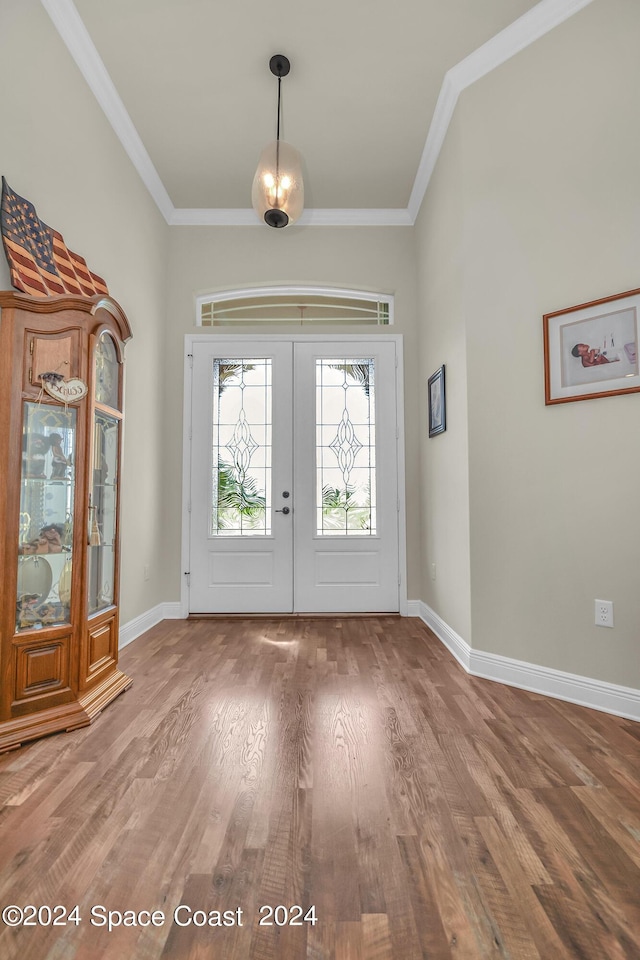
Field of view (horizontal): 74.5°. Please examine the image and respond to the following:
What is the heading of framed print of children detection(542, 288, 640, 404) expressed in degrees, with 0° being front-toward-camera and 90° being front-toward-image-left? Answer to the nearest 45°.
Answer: approximately 45°

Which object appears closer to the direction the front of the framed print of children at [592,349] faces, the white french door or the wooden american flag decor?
the wooden american flag decor

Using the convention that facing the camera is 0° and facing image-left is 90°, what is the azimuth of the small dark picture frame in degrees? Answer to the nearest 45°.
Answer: approximately 90°

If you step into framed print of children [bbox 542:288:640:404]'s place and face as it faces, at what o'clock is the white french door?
The white french door is roughly at 2 o'clock from the framed print of children.

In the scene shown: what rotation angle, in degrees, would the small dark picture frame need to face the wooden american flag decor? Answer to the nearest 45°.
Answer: approximately 45° to its left

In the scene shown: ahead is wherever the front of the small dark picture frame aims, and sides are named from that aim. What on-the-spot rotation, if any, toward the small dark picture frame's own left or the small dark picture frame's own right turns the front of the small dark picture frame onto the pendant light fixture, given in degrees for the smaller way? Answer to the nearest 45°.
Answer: approximately 45° to the small dark picture frame's own left
